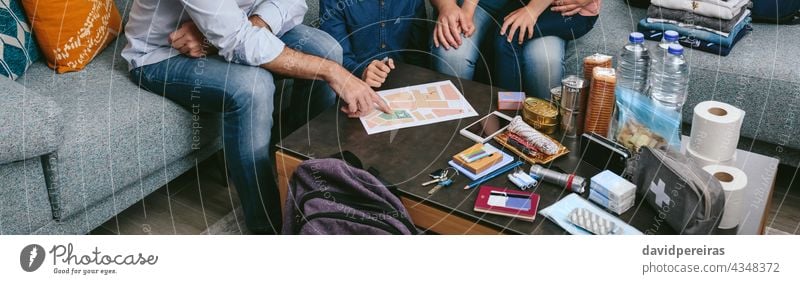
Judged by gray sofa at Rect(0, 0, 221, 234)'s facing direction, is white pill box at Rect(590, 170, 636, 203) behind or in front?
in front

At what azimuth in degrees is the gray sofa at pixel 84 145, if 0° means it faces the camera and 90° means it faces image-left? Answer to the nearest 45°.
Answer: approximately 315°

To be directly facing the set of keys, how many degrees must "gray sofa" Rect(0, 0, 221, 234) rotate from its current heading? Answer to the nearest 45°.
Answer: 0° — it already faces it

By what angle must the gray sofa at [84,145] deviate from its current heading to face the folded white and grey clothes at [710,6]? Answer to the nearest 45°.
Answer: approximately 45° to its left

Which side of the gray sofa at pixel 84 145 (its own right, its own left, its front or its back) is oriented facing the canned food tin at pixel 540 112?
front

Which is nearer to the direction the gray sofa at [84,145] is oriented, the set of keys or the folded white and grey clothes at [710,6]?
the set of keys

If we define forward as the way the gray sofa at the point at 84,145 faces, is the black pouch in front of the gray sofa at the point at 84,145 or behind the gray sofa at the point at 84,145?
in front

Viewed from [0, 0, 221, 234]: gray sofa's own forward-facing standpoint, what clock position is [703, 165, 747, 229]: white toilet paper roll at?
The white toilet paper roll is roughly at 12 o'clock from the gray sofa.
